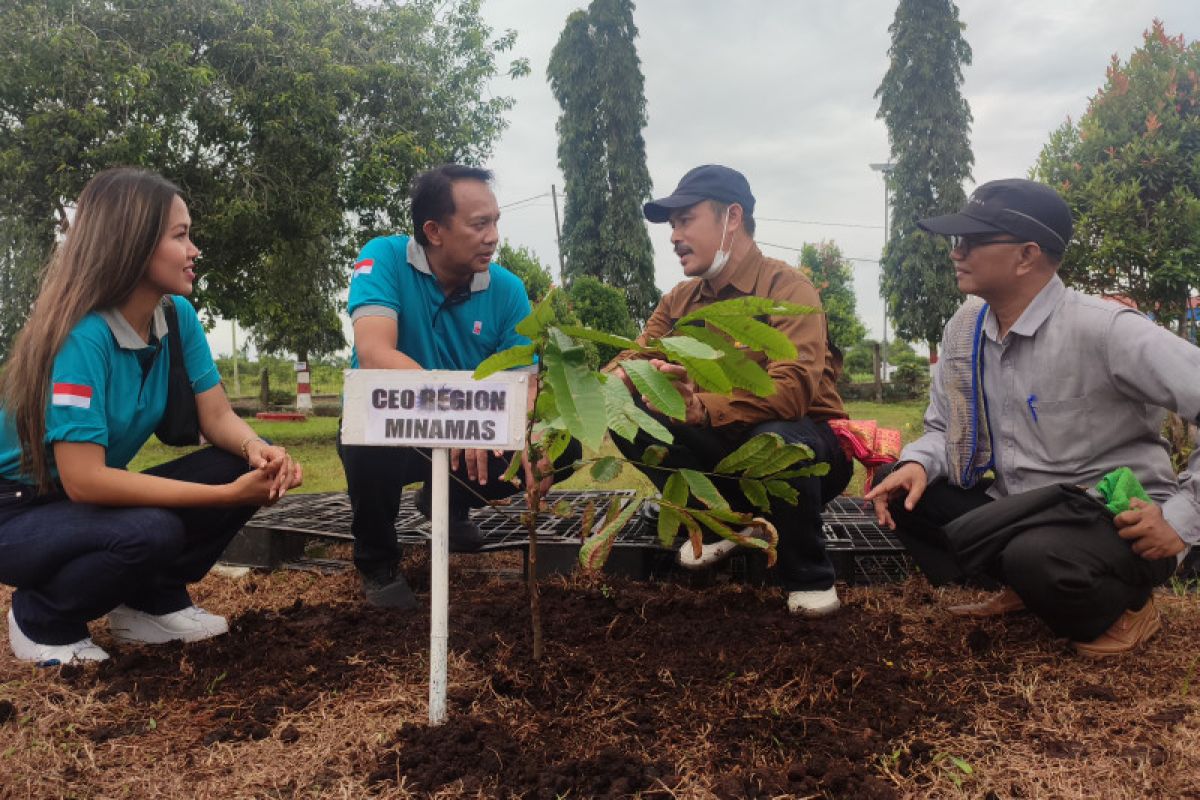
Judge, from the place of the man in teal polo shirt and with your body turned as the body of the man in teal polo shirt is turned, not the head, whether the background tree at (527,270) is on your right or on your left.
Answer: on your left

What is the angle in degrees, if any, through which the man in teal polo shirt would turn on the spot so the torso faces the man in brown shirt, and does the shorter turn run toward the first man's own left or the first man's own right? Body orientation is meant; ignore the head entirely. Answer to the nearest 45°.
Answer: approximately 45° to the first man's own left

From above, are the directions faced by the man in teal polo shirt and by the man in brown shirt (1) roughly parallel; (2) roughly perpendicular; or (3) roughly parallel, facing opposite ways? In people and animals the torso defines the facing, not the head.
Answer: roughly perpendicular

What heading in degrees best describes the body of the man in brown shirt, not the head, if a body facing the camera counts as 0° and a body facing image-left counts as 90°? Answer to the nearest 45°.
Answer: approximately 45°

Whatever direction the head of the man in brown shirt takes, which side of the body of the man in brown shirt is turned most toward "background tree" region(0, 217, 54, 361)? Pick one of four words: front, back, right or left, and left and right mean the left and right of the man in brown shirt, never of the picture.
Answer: right

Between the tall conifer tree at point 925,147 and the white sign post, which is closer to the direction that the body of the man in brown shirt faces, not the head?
the white sign post

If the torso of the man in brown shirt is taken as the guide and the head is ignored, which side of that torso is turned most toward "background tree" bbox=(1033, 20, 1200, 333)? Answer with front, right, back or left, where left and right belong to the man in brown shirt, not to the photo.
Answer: back

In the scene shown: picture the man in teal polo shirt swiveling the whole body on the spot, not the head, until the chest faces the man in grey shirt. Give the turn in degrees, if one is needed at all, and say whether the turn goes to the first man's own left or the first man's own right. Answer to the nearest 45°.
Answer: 0° — they already face them

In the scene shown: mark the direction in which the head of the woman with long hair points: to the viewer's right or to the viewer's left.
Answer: to the viewer's right
